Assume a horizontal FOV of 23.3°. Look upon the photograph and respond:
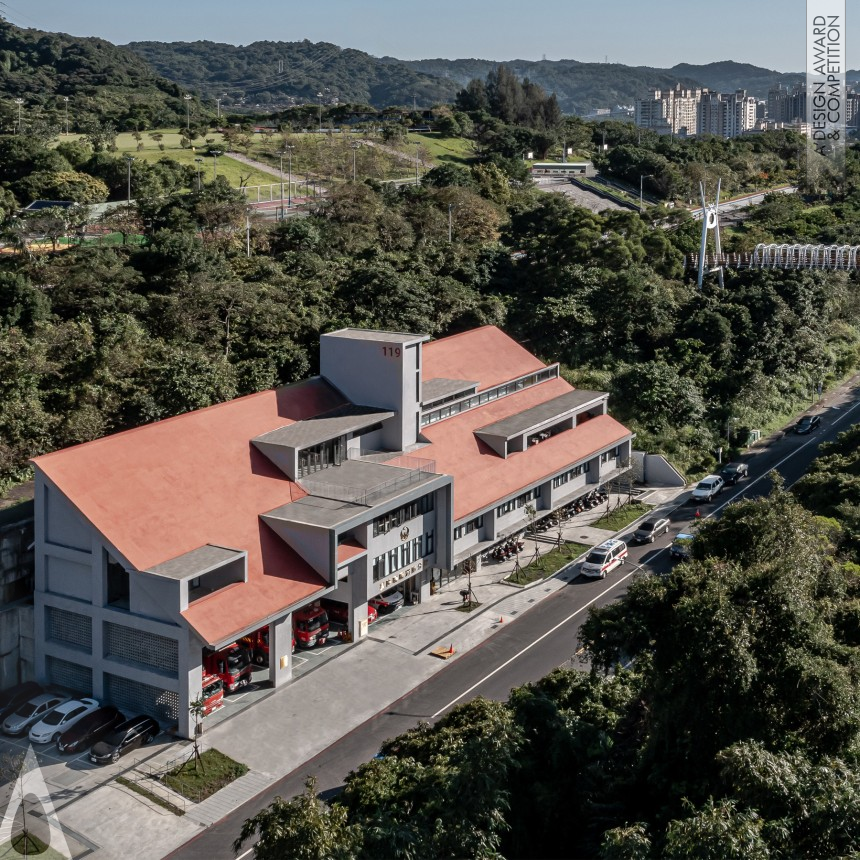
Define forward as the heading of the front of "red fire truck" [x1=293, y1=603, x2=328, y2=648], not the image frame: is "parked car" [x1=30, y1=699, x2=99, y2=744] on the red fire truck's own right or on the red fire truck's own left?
on the red fire truck's own right

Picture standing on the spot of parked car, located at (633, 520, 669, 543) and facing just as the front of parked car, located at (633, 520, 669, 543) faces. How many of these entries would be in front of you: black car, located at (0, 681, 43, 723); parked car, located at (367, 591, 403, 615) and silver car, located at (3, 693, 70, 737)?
3

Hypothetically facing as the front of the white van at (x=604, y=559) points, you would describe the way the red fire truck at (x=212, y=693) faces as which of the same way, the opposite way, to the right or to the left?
to the left

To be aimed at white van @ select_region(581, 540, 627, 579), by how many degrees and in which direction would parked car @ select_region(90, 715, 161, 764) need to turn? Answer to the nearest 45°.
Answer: approximately 180°

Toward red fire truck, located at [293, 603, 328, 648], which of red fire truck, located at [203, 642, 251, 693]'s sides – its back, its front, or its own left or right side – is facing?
left

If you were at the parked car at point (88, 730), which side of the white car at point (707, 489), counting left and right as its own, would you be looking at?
front

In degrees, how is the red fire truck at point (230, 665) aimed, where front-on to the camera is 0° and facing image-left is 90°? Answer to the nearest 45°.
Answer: approximately 315°
